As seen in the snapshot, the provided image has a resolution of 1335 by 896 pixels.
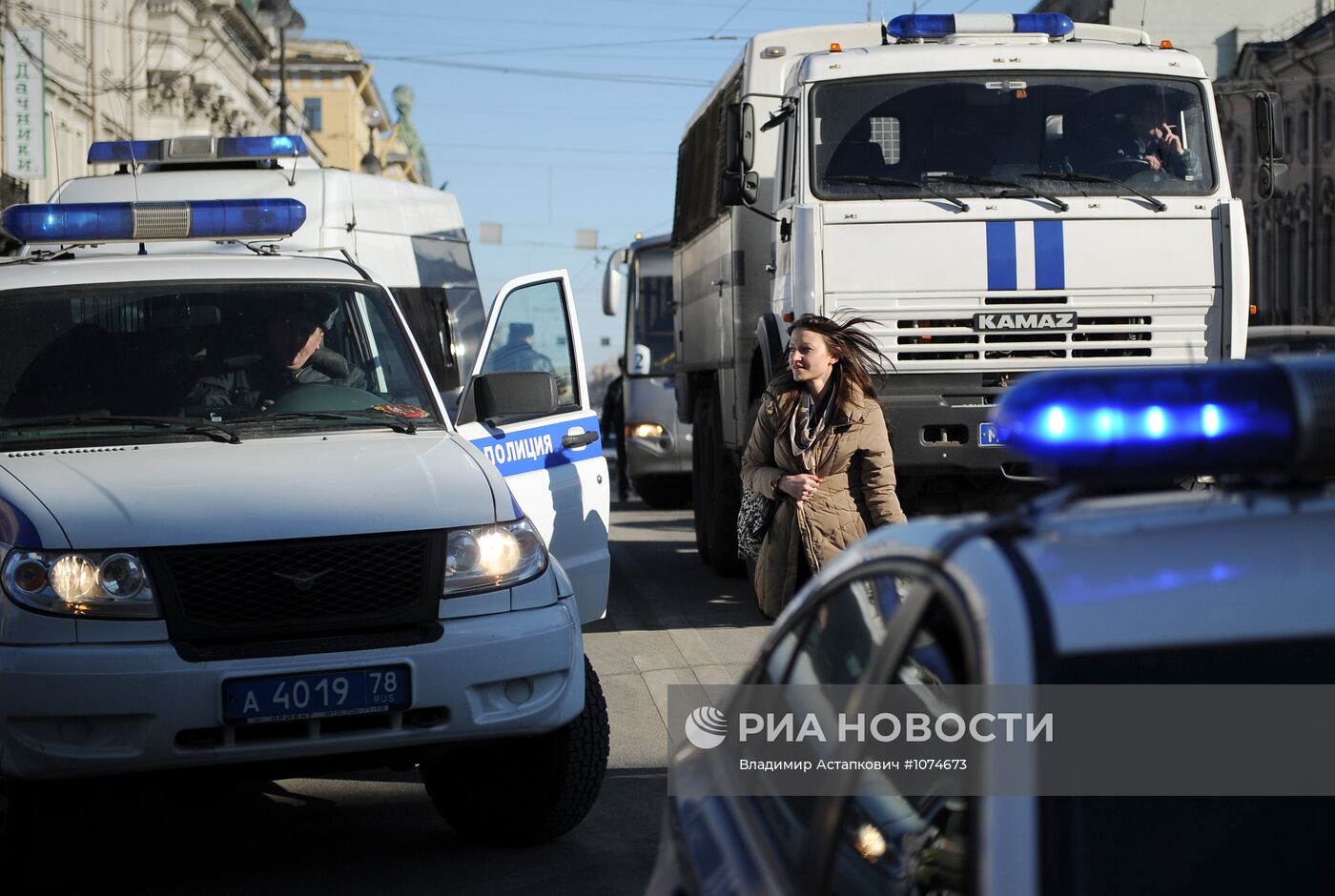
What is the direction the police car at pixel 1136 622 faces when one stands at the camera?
facing away from the viewer and to the left of the viewer

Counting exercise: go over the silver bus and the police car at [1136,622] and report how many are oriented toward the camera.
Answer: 1

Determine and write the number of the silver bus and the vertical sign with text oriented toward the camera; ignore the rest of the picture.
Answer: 2

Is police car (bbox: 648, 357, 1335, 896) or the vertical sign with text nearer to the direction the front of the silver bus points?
the police car

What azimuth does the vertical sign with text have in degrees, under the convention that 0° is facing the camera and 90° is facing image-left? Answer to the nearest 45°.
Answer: approximately 0°

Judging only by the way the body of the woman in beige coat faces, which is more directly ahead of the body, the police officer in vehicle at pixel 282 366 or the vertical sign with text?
the police officer in vehicle

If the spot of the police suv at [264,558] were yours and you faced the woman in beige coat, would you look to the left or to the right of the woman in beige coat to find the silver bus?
left

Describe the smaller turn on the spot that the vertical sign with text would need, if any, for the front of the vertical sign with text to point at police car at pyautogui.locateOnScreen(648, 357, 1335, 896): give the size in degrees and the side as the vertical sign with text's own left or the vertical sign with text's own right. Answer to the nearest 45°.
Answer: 0° — it already faces it

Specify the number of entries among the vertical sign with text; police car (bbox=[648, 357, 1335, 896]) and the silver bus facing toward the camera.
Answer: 2

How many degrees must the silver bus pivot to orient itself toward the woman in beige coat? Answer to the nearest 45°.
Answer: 0° — it already faces them

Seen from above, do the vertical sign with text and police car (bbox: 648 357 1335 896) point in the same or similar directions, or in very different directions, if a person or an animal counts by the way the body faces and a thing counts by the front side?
very different directions

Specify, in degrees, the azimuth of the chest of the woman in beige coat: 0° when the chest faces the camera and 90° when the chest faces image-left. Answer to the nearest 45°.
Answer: approximately 45°
